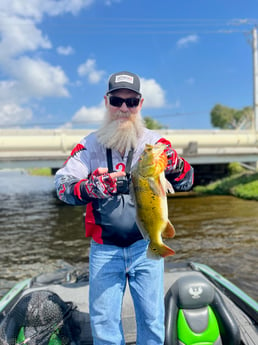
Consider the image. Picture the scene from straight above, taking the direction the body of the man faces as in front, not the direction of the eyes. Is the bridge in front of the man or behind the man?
behind

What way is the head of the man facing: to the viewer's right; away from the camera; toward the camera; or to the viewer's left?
toward the camera

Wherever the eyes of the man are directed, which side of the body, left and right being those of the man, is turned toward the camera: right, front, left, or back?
front
